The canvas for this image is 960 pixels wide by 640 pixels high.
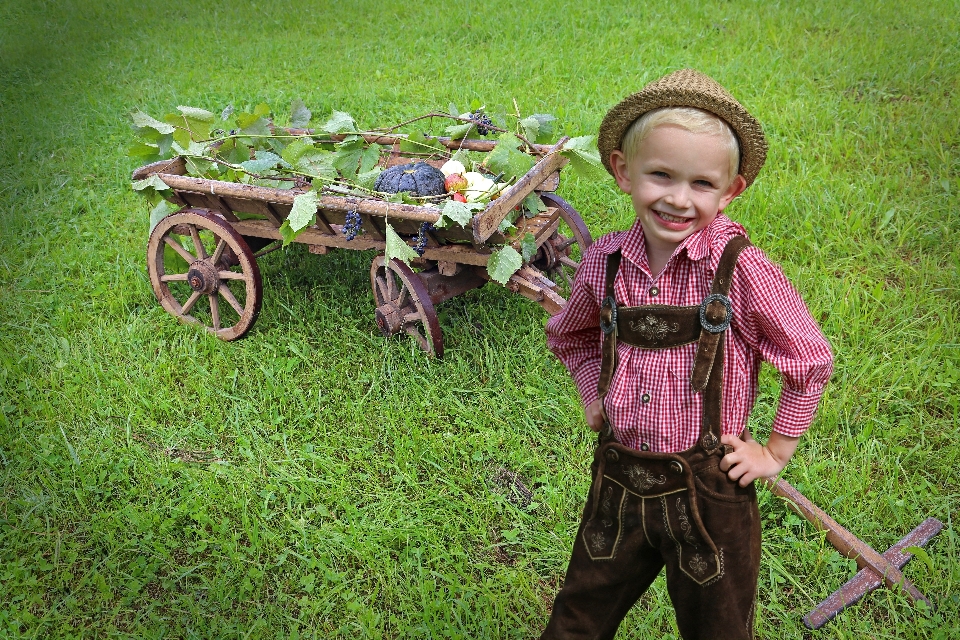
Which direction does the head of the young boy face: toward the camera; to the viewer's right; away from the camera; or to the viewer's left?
toward the camera

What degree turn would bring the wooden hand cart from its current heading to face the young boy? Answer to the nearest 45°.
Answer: approximately 45° to its right
